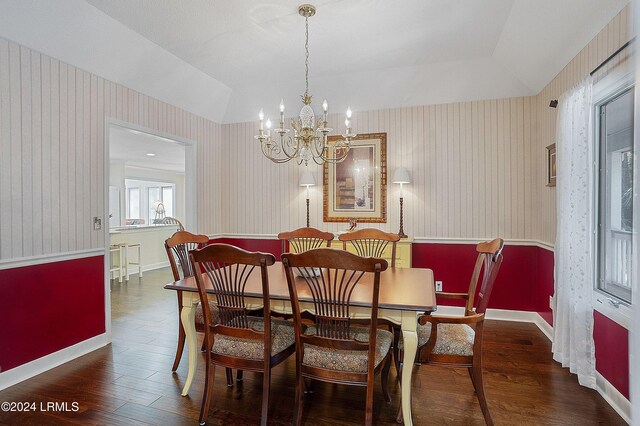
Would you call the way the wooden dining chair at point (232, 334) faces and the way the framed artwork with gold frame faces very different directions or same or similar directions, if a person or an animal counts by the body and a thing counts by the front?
very different directions

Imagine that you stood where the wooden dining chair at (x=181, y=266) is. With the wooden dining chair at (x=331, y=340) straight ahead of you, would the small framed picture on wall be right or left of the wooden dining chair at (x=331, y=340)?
left

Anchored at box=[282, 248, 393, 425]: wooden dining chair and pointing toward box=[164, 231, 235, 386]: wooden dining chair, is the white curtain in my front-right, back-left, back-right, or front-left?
back-right

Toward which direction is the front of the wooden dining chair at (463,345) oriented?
to the viewer's left

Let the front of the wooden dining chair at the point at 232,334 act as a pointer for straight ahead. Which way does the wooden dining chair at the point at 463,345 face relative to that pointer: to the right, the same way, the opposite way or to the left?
to the left

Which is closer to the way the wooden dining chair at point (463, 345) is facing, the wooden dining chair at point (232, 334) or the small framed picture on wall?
the wooden dining chair

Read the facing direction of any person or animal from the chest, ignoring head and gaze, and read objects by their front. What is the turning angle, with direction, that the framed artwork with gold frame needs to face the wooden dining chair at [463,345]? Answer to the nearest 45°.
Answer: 0° — it already faces it

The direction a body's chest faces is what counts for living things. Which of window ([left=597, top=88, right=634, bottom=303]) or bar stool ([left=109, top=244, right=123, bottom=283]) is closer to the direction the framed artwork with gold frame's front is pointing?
the window

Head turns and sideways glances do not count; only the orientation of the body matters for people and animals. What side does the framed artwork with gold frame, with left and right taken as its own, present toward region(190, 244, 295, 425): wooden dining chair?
front

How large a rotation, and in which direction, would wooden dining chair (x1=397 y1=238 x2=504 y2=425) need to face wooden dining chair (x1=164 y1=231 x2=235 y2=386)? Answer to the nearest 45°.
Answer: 0° — it already faces it

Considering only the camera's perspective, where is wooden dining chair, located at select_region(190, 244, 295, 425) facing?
facing away from the viewer and to the right of the viewer

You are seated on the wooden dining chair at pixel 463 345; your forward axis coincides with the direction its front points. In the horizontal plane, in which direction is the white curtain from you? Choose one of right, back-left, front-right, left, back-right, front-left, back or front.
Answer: back-right

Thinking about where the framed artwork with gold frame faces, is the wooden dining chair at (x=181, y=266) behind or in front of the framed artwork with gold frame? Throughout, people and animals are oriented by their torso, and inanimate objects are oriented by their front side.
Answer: in front

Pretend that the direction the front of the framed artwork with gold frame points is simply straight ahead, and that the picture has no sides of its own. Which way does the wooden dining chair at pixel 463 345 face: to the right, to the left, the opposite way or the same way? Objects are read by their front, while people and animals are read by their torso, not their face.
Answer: to the right
